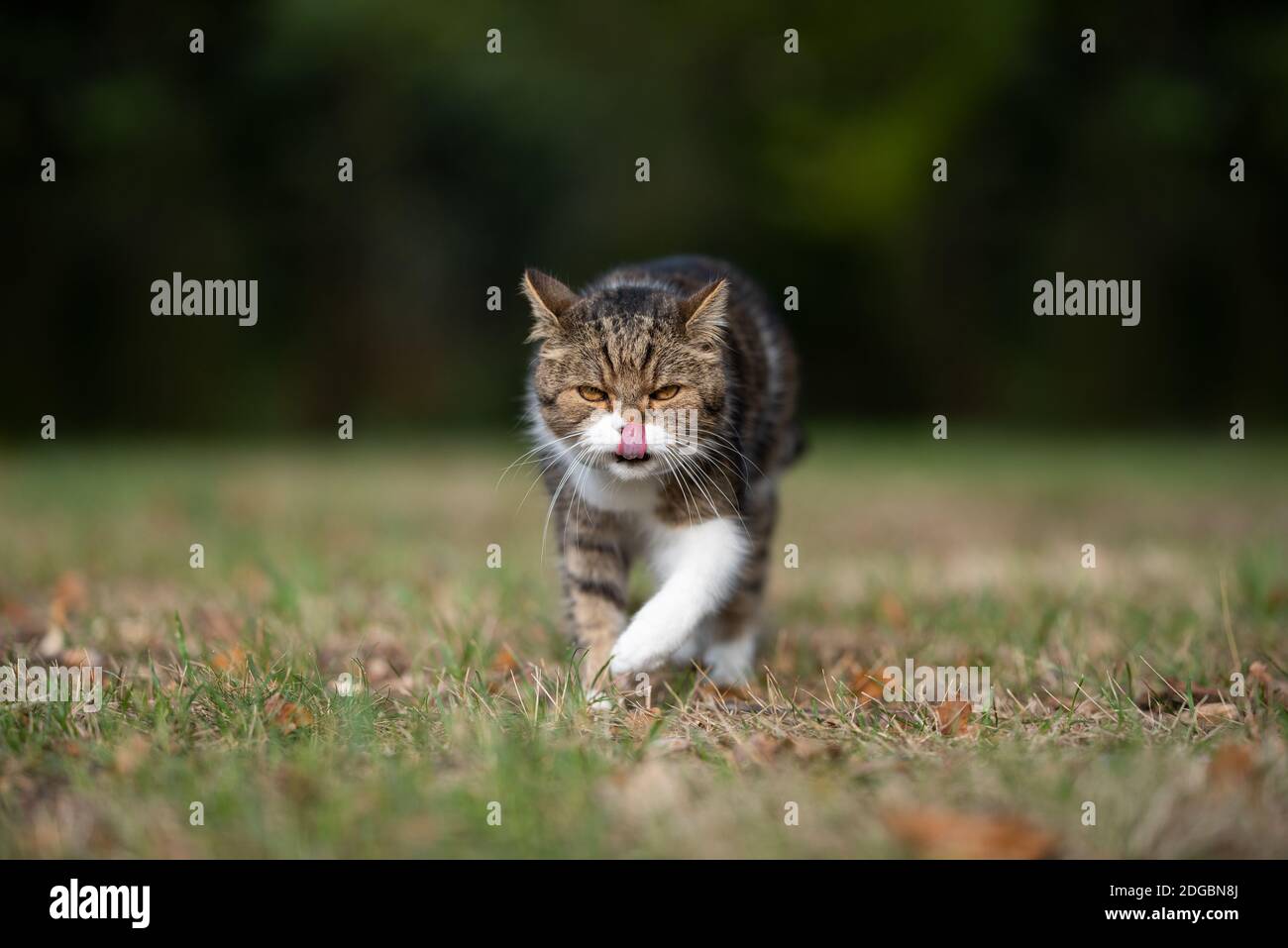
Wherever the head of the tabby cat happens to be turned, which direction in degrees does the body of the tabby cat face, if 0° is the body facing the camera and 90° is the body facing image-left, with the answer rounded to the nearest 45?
approximately 0°

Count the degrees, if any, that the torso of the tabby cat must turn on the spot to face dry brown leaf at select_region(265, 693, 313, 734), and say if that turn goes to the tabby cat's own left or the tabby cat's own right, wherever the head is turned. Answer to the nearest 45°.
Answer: approximately 45° to the tabby cat's own right

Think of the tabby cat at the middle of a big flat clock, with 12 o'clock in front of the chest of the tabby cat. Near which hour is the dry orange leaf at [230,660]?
The dry orange leaf is roughly at 3 o'clock from the tabby cat.

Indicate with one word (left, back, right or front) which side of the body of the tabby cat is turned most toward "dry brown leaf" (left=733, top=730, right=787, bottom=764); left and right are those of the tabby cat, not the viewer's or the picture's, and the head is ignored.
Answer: front

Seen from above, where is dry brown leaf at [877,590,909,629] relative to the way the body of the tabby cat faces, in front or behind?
behind

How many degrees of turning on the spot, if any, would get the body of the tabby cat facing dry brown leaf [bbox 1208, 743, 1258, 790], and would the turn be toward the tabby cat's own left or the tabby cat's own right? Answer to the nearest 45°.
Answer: approximately 45° to the tabby cat's own left

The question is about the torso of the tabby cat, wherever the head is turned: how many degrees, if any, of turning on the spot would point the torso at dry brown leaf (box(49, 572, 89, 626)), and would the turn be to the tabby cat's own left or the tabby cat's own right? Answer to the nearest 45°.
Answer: approximately 135° to the tabby cat's own right

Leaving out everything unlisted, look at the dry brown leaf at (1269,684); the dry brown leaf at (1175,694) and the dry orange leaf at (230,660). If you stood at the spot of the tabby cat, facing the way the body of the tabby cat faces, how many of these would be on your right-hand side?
1

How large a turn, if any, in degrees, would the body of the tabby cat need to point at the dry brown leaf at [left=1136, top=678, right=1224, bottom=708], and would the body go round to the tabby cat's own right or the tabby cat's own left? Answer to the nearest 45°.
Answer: approximately 90° to the tabby cat's own left

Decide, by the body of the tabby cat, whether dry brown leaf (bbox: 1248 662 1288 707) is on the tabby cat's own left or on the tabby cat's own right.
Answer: on the tabby cat's own left
